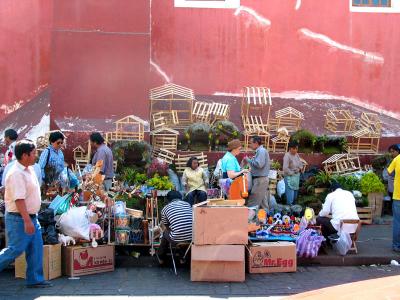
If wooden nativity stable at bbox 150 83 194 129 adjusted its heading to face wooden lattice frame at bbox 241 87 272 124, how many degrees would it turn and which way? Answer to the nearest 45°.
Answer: approximately 90° to its left

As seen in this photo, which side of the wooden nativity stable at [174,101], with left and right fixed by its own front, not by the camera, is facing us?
front

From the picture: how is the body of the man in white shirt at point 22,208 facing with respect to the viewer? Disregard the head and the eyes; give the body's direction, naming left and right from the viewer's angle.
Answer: facing to the right of the viewer

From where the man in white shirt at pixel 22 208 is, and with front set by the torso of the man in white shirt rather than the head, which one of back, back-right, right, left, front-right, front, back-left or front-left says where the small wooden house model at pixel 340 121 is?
front-left

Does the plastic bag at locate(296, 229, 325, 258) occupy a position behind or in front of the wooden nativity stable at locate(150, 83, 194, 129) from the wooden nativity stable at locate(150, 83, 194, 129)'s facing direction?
in front

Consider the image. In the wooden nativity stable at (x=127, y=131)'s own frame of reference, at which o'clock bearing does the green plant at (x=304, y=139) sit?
The green plant is roughly at 9 o'clock from the wooden nativity stable.

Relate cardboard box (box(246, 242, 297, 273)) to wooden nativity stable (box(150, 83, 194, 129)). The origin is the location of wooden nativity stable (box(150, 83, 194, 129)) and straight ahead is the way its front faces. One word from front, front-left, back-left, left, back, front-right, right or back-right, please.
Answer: front

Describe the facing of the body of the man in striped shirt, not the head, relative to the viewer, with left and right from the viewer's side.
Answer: facing away from the viewer and to the left of the viewer

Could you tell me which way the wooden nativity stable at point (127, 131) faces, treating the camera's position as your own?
facing the viewer

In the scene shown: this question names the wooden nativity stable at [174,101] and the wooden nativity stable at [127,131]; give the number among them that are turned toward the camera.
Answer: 2

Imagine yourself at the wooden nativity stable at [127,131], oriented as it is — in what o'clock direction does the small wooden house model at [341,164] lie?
The small wooden house model is roughly at 9 o'clock from the wooden nativity stable.

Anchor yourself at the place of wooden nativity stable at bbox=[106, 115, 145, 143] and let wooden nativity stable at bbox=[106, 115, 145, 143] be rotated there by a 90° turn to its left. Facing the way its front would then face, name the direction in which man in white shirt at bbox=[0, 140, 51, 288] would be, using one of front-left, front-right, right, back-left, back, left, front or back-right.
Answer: right
